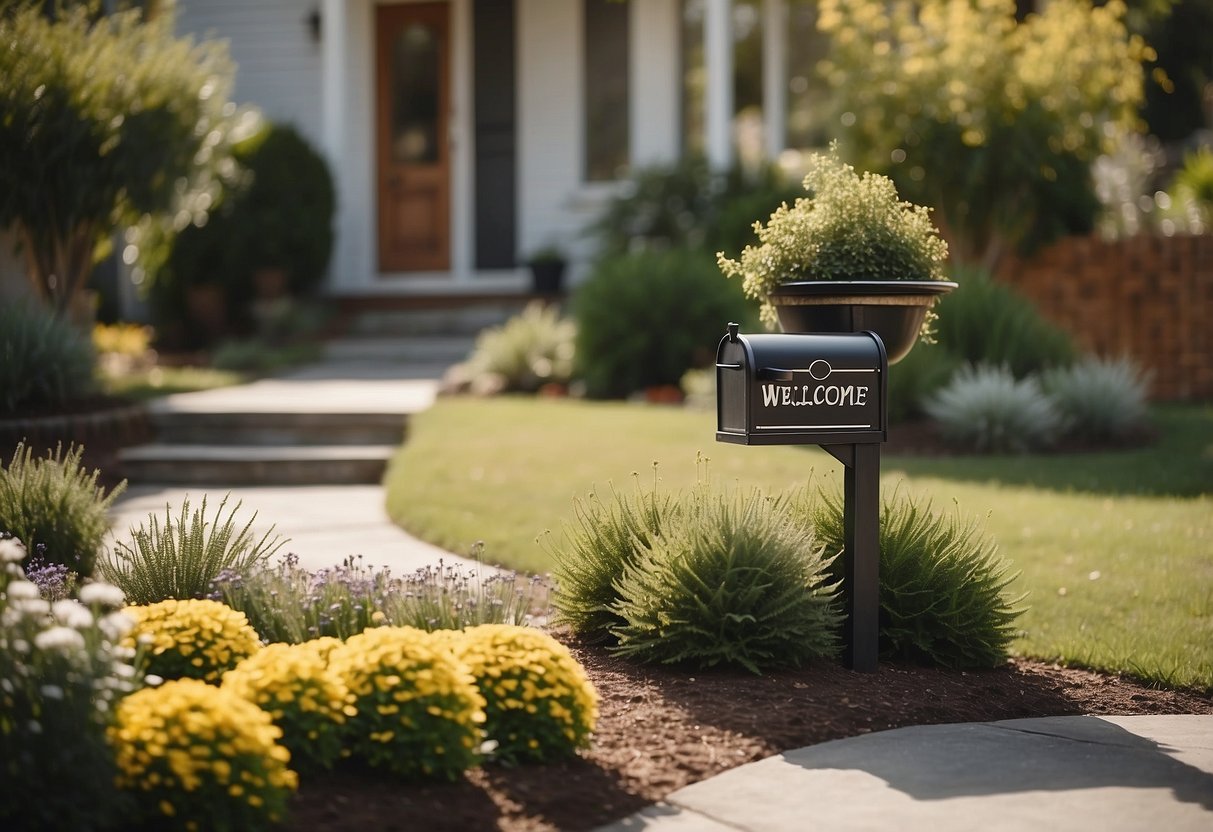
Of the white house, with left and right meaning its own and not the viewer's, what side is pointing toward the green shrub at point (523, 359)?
front

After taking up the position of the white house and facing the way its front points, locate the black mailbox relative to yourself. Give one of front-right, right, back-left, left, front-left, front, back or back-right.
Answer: front

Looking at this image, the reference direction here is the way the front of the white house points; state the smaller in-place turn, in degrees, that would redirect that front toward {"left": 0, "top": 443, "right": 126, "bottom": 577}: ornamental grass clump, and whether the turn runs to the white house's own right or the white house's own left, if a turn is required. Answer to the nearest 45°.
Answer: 0° — it already faces it

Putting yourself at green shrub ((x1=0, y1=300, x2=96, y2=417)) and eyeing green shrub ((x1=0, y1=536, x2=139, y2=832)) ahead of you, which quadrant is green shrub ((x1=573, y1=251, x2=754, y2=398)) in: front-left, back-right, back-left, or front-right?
back-left

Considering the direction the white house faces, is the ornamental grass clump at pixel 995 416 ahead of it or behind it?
ahead

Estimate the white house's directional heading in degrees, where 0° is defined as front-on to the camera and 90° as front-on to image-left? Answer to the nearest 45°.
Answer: approximately 0°

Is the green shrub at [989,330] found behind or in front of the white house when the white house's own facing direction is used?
in front

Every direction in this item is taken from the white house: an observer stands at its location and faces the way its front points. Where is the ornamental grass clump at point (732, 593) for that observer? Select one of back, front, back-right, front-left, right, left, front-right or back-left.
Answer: front

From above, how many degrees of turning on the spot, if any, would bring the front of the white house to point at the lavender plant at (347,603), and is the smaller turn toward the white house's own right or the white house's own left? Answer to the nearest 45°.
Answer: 0° — it already faces it

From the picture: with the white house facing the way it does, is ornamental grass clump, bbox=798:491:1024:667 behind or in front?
in front
